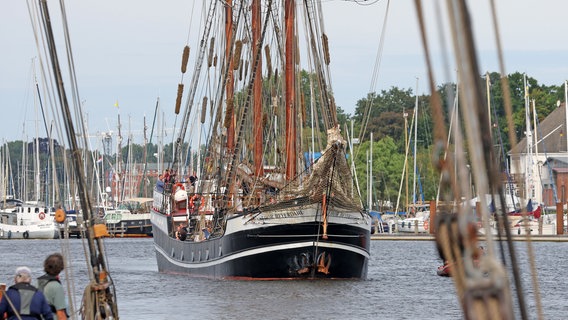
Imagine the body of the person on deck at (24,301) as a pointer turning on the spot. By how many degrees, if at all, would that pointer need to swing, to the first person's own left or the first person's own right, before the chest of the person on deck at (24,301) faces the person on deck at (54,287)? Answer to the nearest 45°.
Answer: approximately 45° to the first person's own right

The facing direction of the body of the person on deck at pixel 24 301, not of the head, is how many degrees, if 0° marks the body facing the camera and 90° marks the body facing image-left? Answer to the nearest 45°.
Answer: approximately 180°

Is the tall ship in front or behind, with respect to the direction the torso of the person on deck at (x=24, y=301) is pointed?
in front

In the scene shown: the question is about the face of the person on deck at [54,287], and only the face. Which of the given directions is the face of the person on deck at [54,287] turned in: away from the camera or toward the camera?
away from the camera
